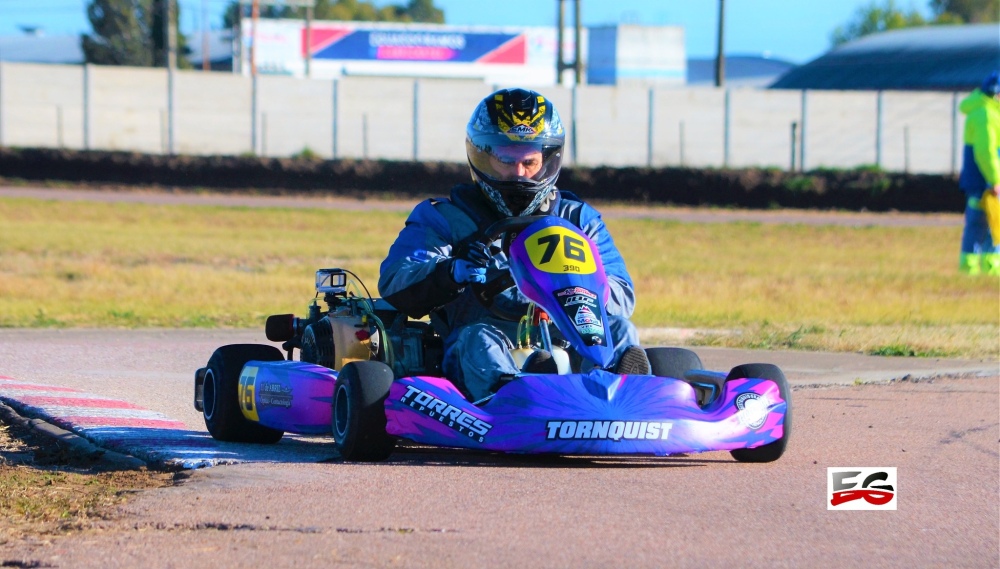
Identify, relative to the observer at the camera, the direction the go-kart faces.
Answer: facing the viewer and to the right of the viewer

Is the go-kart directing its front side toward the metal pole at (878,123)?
no

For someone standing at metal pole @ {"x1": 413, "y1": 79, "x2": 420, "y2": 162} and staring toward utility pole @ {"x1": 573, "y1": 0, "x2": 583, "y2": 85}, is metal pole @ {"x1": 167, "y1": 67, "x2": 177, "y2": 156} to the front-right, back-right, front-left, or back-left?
back-left

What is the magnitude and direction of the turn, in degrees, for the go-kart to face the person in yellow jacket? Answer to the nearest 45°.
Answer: approximately 90° to its left

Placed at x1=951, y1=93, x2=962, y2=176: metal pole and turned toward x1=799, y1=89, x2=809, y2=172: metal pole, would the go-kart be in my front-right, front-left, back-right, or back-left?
front-left

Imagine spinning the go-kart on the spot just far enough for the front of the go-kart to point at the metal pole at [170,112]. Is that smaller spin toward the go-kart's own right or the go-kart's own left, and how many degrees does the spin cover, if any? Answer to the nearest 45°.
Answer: approximately 135° to the go-kart's own left

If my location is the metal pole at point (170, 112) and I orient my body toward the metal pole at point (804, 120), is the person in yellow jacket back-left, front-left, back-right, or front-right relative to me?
front-right

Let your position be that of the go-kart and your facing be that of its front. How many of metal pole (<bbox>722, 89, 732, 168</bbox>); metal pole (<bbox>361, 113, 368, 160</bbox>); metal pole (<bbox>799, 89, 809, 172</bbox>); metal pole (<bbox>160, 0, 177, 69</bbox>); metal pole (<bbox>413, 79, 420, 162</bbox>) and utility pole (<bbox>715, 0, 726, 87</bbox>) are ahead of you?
0

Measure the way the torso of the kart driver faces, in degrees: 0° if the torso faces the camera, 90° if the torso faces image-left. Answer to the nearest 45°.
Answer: approximately 315°

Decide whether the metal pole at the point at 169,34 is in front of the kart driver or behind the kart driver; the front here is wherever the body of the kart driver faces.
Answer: behind

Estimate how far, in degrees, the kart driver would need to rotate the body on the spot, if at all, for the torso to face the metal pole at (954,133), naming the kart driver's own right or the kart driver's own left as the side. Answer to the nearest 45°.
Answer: approximately 135° to the kart driver's own left

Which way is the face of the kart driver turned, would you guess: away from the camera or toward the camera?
toward the camera

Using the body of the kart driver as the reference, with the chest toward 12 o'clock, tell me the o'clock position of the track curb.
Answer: The track curb is roughly at 4 o'clock from the kart driver.

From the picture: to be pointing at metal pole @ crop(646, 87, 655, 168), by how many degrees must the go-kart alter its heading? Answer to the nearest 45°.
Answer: approximately 135° to its left

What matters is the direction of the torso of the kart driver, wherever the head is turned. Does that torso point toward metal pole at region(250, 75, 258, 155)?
no

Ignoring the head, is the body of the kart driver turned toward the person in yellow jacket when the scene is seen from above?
no

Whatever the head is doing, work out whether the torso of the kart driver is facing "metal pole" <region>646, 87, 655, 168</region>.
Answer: no

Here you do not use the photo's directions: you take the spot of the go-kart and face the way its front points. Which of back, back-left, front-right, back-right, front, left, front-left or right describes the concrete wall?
back-left

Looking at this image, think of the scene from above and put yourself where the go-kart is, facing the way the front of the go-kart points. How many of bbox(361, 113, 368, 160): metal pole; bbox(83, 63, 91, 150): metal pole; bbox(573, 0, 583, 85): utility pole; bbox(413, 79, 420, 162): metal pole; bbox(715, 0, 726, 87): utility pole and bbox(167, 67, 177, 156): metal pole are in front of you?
0

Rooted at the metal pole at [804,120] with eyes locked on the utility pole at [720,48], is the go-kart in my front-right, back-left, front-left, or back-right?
back-left
